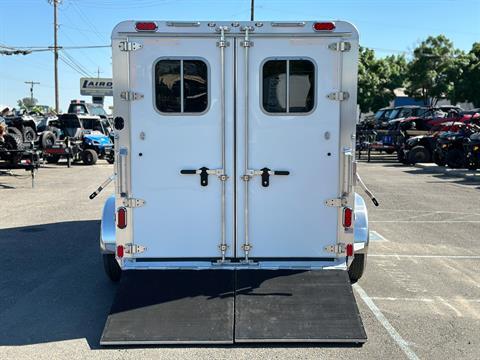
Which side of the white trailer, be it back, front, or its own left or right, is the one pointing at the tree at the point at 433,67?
front

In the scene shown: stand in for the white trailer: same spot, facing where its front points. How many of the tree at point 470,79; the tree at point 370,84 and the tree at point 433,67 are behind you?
0

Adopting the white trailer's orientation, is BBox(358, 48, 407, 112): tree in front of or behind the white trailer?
in front

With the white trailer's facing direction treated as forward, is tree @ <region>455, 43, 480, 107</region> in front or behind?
in front

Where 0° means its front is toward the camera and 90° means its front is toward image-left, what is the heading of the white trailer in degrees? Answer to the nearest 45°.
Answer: approximately 180°
